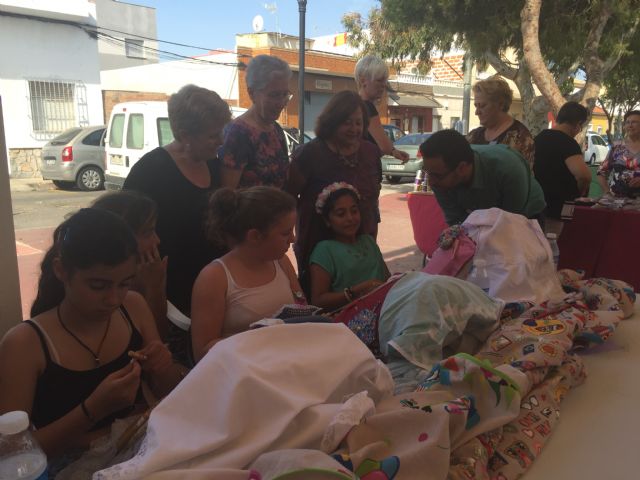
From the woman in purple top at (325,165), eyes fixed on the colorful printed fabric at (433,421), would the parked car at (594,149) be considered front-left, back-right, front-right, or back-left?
back-left

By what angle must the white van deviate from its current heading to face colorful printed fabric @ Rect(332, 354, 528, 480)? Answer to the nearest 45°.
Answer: approximately 135° to its right

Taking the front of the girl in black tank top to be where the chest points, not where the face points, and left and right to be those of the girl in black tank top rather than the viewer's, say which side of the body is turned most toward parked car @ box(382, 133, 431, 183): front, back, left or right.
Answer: left

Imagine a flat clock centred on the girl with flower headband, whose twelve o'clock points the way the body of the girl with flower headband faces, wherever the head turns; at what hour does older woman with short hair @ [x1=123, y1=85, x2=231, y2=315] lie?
The older woman with short hair is roughly at 4 o'clock from the girl with flower headband.

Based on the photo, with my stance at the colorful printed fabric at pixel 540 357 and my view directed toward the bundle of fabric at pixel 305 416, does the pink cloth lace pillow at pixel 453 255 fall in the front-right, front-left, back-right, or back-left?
back-right

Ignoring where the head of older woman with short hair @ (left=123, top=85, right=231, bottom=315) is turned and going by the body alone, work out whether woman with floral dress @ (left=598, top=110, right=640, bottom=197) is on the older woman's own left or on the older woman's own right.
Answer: on the older woman's own left

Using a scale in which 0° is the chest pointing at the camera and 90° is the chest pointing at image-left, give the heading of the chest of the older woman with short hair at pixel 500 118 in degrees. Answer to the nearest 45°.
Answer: approximately 45°

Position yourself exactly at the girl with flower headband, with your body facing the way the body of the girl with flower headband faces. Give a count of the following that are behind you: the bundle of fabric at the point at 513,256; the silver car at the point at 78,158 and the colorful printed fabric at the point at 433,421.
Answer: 1

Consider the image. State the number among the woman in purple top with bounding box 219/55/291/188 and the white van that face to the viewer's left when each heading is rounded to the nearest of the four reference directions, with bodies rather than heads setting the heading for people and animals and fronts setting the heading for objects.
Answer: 0

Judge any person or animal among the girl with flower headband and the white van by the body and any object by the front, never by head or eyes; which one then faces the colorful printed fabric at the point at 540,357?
the girl with flower headband

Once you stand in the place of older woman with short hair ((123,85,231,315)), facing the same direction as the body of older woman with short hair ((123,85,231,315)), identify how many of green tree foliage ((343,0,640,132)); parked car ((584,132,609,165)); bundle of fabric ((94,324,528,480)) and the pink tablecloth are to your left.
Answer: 3

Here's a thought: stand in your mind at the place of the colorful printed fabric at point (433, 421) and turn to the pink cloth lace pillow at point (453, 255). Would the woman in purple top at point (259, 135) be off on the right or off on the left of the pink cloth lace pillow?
left

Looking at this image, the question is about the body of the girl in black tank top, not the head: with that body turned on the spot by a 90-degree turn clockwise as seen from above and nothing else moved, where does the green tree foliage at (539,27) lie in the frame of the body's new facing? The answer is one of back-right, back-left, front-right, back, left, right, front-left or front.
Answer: back

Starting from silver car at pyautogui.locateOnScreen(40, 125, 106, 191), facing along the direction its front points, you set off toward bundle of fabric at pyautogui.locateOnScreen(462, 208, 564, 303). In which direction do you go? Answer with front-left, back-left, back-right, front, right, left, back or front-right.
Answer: back-right
